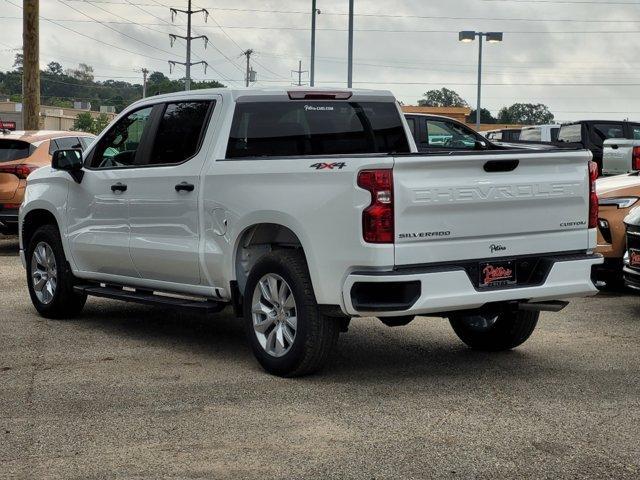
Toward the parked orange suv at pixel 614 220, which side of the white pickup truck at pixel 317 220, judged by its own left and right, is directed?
right

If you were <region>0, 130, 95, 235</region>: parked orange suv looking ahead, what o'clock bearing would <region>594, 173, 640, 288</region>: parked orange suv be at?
<region>594, 173, 640, 288</region>: parked orange suv is roughly at 3 o'clock from <region>0, 130, 95, 235</region>: parked orange suv.

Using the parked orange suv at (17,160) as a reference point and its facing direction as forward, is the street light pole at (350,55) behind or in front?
in front

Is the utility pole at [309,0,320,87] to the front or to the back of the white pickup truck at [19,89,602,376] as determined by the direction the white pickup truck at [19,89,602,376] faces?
to the front

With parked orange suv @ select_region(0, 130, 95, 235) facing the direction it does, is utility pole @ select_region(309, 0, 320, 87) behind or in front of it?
in front

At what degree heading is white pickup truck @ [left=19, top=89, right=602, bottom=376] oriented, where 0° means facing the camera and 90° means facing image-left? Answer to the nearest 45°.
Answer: approximately 135°

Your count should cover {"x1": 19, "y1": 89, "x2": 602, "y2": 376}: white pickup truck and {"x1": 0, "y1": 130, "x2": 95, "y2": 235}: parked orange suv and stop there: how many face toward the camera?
0

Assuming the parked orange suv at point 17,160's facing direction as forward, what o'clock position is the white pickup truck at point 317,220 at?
The white pickup truck is roughly at 4 o'clock from the parked orange suv.

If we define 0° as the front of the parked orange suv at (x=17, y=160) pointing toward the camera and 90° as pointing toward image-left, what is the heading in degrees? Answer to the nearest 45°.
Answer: approximately 225°

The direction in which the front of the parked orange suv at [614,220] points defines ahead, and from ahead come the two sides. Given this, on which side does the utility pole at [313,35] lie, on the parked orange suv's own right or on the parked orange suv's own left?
on the parked orange suv's own right

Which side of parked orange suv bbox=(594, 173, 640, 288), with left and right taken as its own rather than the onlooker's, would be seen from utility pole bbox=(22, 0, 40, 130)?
right

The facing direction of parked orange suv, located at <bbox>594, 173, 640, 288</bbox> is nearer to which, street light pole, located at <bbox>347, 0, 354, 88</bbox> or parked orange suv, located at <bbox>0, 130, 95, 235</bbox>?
the parked orange suv

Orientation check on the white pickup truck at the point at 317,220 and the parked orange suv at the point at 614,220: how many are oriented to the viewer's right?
0
